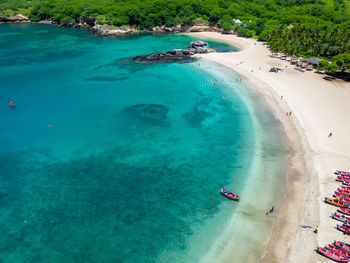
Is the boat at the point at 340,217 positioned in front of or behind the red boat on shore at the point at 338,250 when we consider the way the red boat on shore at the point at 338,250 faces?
in front

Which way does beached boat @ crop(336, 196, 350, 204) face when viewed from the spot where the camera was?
facing to the left of the viewer

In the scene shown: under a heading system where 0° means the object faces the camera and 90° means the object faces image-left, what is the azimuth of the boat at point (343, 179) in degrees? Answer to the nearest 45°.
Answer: approximately 90°

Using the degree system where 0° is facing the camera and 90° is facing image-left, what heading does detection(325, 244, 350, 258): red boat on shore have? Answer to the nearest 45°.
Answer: approximately 135°

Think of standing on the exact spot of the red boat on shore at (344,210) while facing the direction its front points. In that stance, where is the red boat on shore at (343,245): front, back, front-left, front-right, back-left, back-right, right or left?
left

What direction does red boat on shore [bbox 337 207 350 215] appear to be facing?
to the viewer's left
